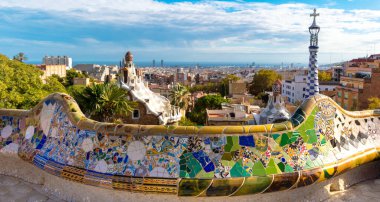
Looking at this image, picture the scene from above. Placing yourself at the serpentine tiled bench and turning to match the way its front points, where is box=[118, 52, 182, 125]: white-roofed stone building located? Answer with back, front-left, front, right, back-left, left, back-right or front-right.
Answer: back

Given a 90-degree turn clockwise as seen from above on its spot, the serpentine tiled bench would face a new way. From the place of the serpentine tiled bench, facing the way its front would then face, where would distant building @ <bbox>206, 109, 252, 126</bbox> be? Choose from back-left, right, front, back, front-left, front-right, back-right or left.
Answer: right

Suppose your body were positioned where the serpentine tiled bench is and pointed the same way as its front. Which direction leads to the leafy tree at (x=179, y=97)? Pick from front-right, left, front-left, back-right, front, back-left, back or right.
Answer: back

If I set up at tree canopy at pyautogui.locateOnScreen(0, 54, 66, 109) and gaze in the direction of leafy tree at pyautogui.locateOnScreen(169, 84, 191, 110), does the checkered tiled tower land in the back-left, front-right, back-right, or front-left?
front-right

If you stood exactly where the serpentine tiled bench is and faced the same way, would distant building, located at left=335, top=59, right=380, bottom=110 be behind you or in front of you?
behind

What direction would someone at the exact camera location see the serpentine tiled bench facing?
facing the viewer

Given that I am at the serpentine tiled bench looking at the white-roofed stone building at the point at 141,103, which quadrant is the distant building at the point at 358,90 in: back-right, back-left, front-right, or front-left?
front-right

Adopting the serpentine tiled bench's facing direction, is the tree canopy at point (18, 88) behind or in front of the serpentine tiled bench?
behind

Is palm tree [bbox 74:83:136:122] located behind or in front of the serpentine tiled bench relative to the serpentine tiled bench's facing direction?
behind

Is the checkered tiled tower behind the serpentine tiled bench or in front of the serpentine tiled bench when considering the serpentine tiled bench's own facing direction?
behind
